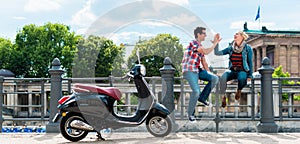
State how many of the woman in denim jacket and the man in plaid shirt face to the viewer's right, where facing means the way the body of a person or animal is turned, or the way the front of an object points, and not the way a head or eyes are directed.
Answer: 1

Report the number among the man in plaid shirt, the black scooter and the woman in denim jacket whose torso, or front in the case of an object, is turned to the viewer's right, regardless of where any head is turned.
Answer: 2

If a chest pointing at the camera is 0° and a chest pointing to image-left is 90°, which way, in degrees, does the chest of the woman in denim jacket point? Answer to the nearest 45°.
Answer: approximately 45°

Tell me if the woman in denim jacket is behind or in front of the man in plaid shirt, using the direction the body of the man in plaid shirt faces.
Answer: in front

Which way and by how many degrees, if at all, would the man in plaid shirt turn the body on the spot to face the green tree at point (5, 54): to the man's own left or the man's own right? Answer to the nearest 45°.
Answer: approximately 135° to the man's own left

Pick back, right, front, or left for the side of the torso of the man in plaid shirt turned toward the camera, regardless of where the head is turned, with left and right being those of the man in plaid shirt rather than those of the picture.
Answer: right

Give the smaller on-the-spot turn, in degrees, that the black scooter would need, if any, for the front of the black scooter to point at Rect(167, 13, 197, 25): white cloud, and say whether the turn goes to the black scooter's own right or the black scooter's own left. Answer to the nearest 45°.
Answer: approximately 45° to the black scooter's own left

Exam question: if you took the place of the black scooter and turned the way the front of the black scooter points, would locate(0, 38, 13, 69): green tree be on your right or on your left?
on your left

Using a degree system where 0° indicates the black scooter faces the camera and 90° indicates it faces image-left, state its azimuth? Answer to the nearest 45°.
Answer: approximately 270°

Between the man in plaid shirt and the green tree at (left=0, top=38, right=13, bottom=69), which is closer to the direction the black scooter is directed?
the man in plaid shirt

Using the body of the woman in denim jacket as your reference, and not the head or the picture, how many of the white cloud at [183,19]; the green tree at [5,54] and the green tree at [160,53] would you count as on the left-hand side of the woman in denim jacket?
0

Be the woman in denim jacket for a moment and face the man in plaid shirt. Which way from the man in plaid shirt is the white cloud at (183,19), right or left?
right

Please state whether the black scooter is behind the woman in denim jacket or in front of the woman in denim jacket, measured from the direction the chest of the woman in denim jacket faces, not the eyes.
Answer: in front

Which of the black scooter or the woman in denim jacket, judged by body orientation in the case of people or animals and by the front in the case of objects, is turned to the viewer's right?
the black scooter

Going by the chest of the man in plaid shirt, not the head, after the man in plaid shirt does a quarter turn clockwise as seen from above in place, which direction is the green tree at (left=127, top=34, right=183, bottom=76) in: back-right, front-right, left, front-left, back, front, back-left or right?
back

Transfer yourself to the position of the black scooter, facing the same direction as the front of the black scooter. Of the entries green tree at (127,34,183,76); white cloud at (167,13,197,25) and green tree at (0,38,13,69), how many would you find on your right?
0
